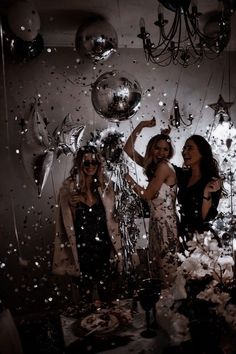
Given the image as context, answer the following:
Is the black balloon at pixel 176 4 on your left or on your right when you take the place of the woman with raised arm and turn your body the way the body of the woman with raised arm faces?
on your left

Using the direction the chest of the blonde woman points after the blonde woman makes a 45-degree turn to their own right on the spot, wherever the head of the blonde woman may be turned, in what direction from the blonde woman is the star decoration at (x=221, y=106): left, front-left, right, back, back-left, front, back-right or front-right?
back

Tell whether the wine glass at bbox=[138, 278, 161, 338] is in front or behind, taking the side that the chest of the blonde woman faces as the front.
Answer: in front

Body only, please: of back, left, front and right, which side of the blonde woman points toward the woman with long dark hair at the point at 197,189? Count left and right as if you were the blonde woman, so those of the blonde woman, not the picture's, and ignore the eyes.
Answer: left

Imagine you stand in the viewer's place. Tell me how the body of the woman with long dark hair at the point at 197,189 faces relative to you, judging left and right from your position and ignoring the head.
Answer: facing the viewer and to the left of the viewer

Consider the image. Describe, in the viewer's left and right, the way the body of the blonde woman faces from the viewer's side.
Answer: facing the viewer

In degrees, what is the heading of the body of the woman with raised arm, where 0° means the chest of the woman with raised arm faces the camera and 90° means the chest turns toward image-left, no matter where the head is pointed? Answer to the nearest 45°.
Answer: approximately 90°
